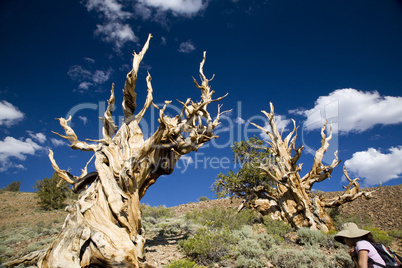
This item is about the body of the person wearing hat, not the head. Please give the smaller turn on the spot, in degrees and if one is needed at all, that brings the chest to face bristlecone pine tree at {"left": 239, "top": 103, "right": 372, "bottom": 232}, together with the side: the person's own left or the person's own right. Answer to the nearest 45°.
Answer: approximately 90° to the person's own right

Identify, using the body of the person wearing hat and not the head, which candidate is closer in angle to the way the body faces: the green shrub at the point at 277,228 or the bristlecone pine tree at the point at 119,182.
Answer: the bristlecone pine tree

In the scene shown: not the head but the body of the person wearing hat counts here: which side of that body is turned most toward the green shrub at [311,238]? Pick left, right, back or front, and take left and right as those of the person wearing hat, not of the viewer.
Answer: right

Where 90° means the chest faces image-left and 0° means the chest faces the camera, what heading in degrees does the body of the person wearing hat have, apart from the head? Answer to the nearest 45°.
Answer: approximately 90°

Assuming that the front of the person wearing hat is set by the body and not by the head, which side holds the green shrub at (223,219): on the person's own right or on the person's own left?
on the person's own right

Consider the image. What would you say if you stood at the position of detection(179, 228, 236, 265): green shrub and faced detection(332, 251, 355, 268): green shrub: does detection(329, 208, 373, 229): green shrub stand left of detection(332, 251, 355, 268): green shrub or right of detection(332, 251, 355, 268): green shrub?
left

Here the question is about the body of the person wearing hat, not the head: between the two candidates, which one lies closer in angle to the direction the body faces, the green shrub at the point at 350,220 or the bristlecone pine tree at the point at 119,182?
the bristlecone pine tree

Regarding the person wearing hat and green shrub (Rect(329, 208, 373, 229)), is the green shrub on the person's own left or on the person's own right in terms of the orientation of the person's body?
on the person's own right

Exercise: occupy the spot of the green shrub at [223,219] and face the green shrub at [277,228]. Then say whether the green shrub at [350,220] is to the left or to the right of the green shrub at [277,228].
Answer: left
